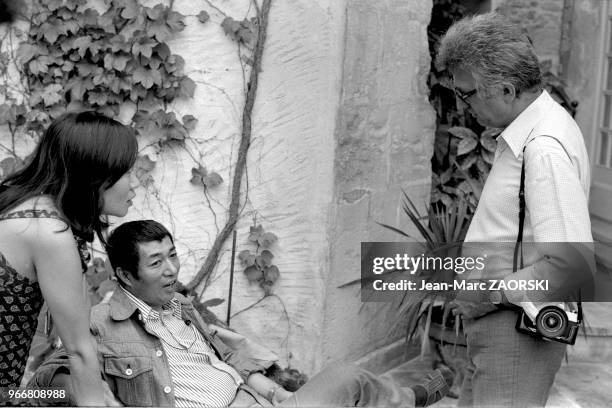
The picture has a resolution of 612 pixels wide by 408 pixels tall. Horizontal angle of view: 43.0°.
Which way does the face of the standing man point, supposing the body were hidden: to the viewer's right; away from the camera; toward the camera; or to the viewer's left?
to the viewer's left

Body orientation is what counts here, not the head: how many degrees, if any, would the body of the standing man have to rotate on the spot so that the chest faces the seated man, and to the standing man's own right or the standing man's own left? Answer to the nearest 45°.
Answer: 0° — they already face them

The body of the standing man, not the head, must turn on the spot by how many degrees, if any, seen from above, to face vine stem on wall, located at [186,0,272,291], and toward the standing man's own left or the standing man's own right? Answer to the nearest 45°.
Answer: approximately 45° to the standing man's own right

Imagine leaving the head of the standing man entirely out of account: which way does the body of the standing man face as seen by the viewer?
to the viewer's left

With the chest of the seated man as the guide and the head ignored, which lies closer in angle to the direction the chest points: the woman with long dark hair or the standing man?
the standing man

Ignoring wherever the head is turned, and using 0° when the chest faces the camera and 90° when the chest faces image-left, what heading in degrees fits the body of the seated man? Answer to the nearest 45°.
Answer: approximately 315°

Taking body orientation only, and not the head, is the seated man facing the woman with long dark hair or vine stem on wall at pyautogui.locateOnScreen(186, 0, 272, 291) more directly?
the woman with long dark hair

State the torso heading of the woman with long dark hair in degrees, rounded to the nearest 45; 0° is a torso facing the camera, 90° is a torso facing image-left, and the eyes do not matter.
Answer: approximately 270°

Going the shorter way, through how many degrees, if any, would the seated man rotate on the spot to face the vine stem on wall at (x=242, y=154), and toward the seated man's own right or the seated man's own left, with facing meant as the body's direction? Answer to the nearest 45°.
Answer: approximately 135° to the seated man's own left

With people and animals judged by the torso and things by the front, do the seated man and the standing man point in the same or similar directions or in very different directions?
very different directions

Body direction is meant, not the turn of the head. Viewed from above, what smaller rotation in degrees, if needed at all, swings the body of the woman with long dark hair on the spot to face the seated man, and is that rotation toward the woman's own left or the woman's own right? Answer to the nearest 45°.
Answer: approximately 45° to the woman's own left
